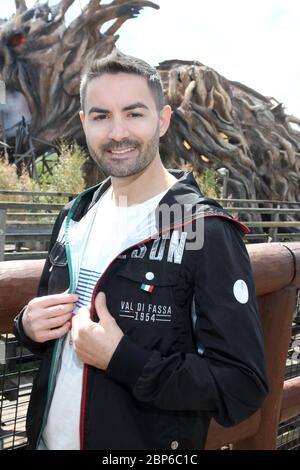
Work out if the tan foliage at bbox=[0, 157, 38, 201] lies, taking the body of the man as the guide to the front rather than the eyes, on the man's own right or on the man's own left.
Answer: on the man's own right

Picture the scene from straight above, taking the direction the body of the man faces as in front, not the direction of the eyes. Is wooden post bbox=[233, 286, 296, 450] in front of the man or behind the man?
behind

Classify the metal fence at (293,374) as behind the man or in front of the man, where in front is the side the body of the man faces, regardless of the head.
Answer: behind

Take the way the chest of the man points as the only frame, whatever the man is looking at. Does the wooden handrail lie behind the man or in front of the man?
behind

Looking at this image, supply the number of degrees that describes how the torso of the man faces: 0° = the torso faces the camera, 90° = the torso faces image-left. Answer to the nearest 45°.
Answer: approximately 45°

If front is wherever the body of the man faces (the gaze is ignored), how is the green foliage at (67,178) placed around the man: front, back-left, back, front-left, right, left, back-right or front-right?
back-right
